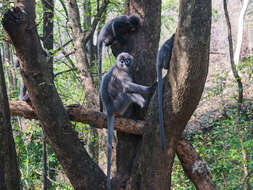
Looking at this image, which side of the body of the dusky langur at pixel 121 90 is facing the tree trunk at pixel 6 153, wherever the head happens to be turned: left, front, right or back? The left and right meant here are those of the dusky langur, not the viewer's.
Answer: right

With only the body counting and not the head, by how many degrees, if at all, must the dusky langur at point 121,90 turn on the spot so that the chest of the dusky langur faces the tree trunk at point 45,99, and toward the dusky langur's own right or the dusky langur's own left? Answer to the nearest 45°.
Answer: approximately 135° to the dusky langur's own right
